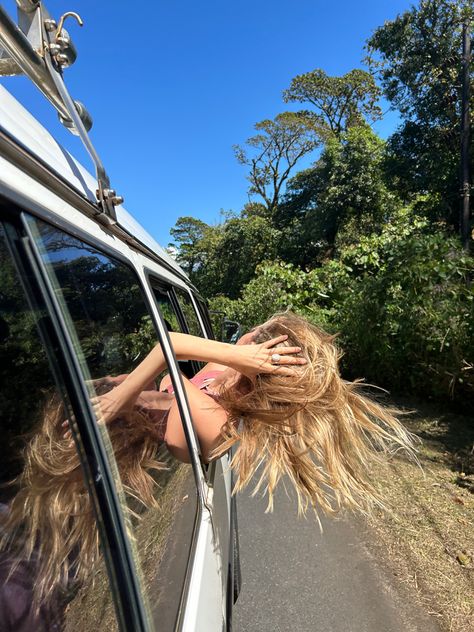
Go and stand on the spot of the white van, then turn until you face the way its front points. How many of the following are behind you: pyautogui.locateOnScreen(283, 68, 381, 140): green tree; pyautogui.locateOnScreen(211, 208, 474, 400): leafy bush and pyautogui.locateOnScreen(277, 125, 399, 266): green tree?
0

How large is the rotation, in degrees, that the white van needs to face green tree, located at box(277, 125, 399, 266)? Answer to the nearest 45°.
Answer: approximately 45° to its right

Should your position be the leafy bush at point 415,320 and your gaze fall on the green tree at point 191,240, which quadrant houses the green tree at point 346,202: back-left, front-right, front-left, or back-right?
front-right

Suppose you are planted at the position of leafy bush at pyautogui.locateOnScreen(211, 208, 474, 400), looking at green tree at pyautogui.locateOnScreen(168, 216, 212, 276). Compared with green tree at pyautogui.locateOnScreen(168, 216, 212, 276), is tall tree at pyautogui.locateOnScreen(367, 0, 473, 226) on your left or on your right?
right

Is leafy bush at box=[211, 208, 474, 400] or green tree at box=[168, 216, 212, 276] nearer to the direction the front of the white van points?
the green tree

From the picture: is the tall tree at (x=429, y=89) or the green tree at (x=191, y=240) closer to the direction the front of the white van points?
the green tree

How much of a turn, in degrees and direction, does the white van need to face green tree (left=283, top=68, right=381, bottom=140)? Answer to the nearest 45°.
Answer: approximately 45° to its right

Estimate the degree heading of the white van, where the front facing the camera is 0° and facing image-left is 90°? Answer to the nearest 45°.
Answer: approximately 180°

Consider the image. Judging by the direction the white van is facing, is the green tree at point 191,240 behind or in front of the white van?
in front

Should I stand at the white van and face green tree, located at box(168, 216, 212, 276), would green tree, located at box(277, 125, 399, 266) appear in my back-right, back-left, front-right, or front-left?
front-right

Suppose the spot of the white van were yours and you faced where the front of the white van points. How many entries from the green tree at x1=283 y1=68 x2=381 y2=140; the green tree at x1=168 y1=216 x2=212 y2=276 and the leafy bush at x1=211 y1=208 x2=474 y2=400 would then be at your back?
0

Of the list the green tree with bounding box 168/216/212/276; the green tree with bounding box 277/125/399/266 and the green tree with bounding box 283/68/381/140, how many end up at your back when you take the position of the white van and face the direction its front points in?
0

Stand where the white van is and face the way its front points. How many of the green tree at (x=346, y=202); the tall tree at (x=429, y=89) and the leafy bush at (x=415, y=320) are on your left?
0
